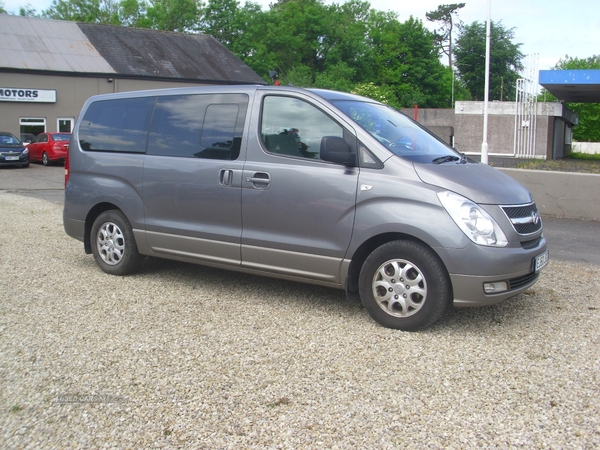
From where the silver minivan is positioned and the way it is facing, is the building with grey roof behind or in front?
behind

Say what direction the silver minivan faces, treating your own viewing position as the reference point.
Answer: facing the viewer and to the right of the viewer

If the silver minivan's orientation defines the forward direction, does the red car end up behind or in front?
behind
